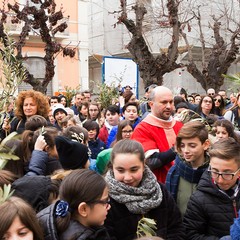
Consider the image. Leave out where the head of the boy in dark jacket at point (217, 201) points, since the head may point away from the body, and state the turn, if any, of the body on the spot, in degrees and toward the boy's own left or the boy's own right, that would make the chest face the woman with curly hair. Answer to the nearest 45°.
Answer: approximately 180°

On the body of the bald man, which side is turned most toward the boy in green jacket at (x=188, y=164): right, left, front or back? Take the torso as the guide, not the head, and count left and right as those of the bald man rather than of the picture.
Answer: front

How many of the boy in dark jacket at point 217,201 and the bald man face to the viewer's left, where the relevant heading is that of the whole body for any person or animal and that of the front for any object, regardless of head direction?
0

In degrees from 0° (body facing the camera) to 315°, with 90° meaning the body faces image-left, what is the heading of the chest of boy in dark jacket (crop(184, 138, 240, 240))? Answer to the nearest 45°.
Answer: approximately 315°

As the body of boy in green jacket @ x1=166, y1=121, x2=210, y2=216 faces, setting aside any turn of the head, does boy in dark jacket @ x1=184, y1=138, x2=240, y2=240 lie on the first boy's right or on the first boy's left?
on the first boy's left

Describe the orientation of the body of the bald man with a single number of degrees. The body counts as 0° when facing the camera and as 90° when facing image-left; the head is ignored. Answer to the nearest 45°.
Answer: approximately 315°

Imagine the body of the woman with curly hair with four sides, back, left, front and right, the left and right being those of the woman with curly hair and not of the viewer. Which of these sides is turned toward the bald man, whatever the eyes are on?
left

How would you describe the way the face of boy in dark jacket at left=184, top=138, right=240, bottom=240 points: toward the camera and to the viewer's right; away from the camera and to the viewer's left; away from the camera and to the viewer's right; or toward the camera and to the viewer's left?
toward the camera and to the viewer's left

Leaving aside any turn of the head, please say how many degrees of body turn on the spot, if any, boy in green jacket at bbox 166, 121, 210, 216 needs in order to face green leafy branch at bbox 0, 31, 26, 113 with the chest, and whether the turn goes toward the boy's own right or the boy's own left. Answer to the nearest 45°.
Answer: approximately 45° to the boy's own right
